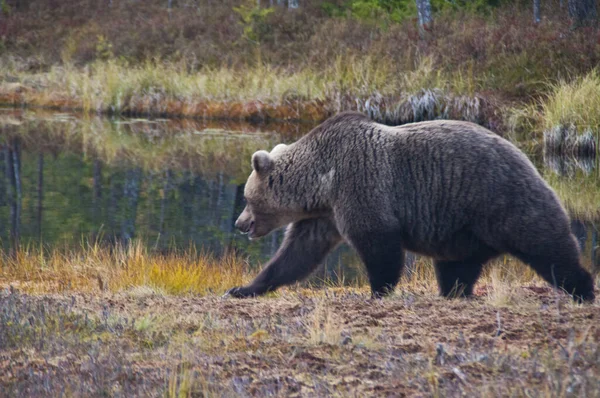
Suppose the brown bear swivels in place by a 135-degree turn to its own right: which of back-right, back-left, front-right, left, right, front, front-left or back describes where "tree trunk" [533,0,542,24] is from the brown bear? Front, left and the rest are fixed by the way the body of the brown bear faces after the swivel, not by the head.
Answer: front-left

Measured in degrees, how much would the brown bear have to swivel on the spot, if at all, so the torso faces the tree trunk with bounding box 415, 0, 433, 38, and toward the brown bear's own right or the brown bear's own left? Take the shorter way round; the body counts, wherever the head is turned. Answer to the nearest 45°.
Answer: approximately 90° to the brown bear's own right

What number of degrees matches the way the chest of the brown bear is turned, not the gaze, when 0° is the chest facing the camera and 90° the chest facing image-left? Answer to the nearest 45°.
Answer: approximately 90°
